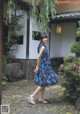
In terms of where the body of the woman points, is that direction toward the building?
no

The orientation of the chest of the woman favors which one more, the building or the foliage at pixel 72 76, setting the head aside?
the foliage

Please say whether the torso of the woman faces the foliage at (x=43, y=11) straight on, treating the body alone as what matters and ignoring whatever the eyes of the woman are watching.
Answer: no
